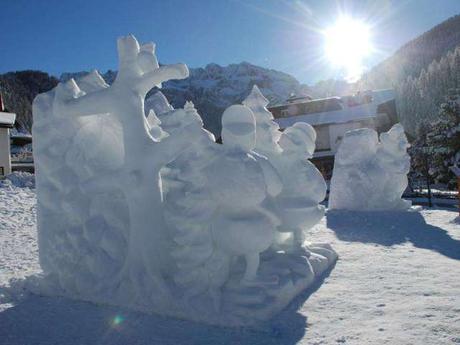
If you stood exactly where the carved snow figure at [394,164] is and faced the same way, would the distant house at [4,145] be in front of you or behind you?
behind

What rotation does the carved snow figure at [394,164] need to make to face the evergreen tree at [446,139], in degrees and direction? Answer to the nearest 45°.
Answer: approximately 90° to its left

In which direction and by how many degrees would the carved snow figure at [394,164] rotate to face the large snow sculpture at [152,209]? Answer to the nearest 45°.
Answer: approximately 90° to its right

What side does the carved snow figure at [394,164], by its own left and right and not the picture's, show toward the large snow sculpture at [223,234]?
right

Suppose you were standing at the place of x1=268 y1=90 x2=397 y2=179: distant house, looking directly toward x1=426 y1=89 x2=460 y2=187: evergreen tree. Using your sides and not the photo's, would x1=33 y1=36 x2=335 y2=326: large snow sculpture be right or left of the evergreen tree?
right

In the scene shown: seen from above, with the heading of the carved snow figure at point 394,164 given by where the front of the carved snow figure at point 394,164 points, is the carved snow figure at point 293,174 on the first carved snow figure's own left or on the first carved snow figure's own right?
on the first carved snow figure's own right
